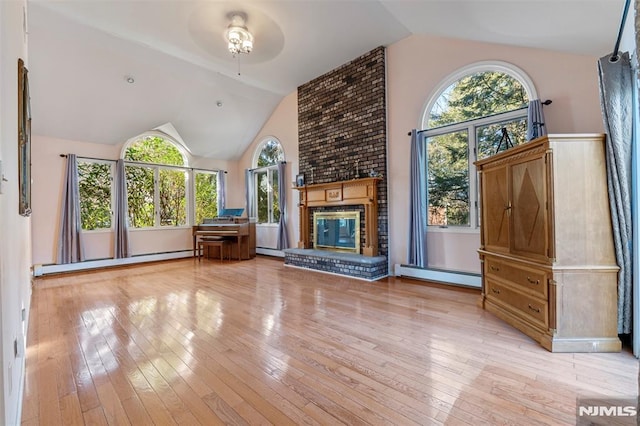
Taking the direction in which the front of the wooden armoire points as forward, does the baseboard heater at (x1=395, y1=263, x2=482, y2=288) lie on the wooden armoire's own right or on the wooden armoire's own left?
on the wooden armoire's own right

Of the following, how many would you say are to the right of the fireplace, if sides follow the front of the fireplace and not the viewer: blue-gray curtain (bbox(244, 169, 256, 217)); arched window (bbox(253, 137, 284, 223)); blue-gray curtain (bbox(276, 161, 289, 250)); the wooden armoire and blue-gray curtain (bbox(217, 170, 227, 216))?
4

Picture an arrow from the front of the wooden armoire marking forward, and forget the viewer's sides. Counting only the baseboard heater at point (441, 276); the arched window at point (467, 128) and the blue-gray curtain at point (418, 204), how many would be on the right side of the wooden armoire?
3

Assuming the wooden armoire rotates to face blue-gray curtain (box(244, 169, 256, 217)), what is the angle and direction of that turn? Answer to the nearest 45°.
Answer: approximately 45° to its right

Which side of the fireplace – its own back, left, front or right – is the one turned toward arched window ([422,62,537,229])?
left

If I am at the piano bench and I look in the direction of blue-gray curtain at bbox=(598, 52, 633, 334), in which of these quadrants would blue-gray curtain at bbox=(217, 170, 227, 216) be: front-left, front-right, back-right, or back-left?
back-left

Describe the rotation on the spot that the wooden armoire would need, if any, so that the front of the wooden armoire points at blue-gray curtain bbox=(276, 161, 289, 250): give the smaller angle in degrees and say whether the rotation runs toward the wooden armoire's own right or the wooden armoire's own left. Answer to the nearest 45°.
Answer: approximately 45° to the wooden armoire's own right

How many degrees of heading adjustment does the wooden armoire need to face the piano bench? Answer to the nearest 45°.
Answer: approximately 45° to its right

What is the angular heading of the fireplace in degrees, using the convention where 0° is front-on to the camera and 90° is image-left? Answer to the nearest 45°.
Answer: approximately 45°

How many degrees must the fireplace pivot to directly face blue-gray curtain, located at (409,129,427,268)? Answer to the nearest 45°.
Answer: approximately 90° to its left

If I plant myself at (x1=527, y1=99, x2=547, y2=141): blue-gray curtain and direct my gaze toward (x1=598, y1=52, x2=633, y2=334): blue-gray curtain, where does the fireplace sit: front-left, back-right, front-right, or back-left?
back-right

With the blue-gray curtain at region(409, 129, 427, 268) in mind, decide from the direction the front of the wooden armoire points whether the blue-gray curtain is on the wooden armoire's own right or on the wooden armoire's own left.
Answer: on the wooden armoire's own right
